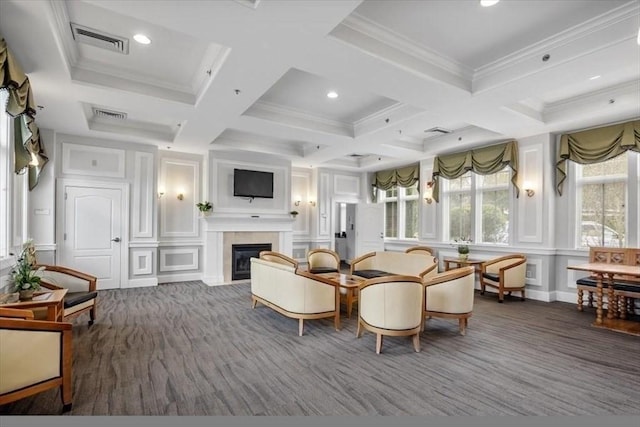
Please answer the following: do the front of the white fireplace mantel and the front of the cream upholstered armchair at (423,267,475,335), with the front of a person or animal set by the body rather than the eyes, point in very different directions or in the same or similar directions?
very different directions

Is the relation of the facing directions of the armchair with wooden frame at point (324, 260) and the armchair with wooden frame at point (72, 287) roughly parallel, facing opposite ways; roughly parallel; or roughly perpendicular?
roughly perpendicular

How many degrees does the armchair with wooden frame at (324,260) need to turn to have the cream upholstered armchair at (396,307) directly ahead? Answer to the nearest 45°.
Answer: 0° — it already faces it

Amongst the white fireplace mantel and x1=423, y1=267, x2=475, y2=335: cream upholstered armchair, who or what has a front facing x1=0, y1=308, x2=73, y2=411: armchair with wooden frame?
the white fireplace mantel

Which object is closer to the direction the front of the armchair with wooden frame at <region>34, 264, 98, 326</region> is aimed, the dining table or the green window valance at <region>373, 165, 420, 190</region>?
the dining table

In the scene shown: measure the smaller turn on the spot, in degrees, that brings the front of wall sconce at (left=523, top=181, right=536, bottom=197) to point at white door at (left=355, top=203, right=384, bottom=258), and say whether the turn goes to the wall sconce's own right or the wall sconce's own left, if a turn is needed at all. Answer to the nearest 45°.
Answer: approximately 45° to the wall sconce's own right

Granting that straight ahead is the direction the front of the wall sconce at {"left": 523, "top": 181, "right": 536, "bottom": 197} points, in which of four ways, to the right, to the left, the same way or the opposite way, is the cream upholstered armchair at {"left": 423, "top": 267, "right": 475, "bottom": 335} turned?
to the right

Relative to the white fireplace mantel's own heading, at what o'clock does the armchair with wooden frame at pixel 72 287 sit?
The armchair with wooden frame is roughly at 1 o'clock from the white fireplace mantel.

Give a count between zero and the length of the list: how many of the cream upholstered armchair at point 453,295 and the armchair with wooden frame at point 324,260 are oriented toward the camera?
1
